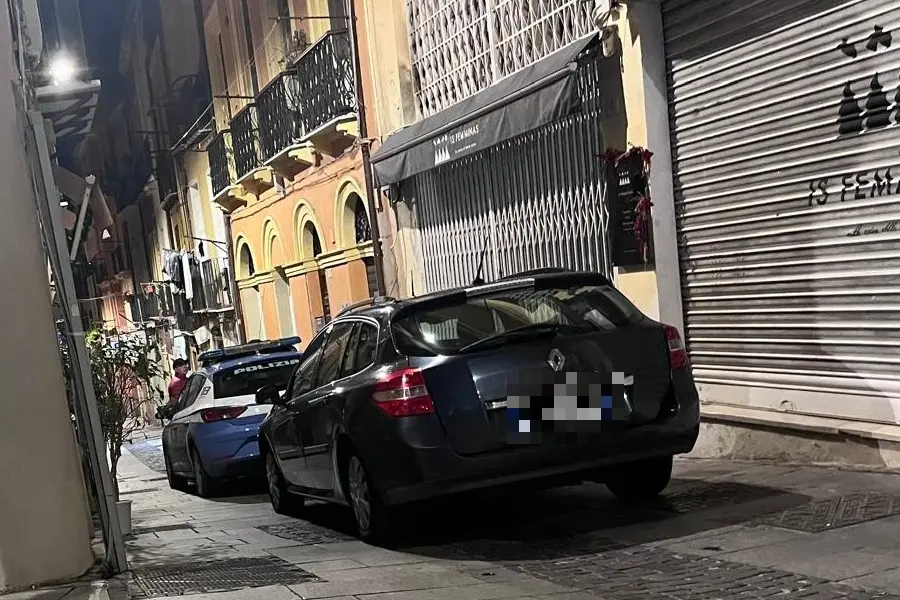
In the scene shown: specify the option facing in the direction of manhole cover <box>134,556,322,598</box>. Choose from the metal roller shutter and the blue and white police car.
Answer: the metal roller shutter

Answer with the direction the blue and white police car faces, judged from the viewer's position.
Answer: facing away from the viewer and to the left of the viewer

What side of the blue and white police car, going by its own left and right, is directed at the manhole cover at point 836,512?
back

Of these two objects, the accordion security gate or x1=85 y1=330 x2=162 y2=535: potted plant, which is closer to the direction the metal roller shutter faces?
the potted plant

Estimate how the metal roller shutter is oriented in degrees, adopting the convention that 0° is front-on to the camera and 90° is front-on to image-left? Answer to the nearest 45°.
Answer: approximately 45°

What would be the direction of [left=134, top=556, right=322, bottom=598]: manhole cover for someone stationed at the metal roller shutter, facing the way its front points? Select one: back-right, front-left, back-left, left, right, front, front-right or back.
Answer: front

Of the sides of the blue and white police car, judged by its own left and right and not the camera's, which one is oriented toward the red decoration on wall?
back

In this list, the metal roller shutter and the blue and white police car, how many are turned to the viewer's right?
0
